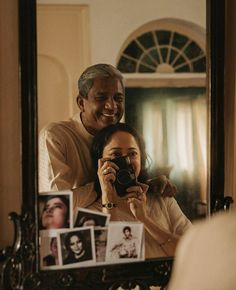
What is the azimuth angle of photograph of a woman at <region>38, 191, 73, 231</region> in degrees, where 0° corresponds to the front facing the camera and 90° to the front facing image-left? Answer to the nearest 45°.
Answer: approximately 0°
